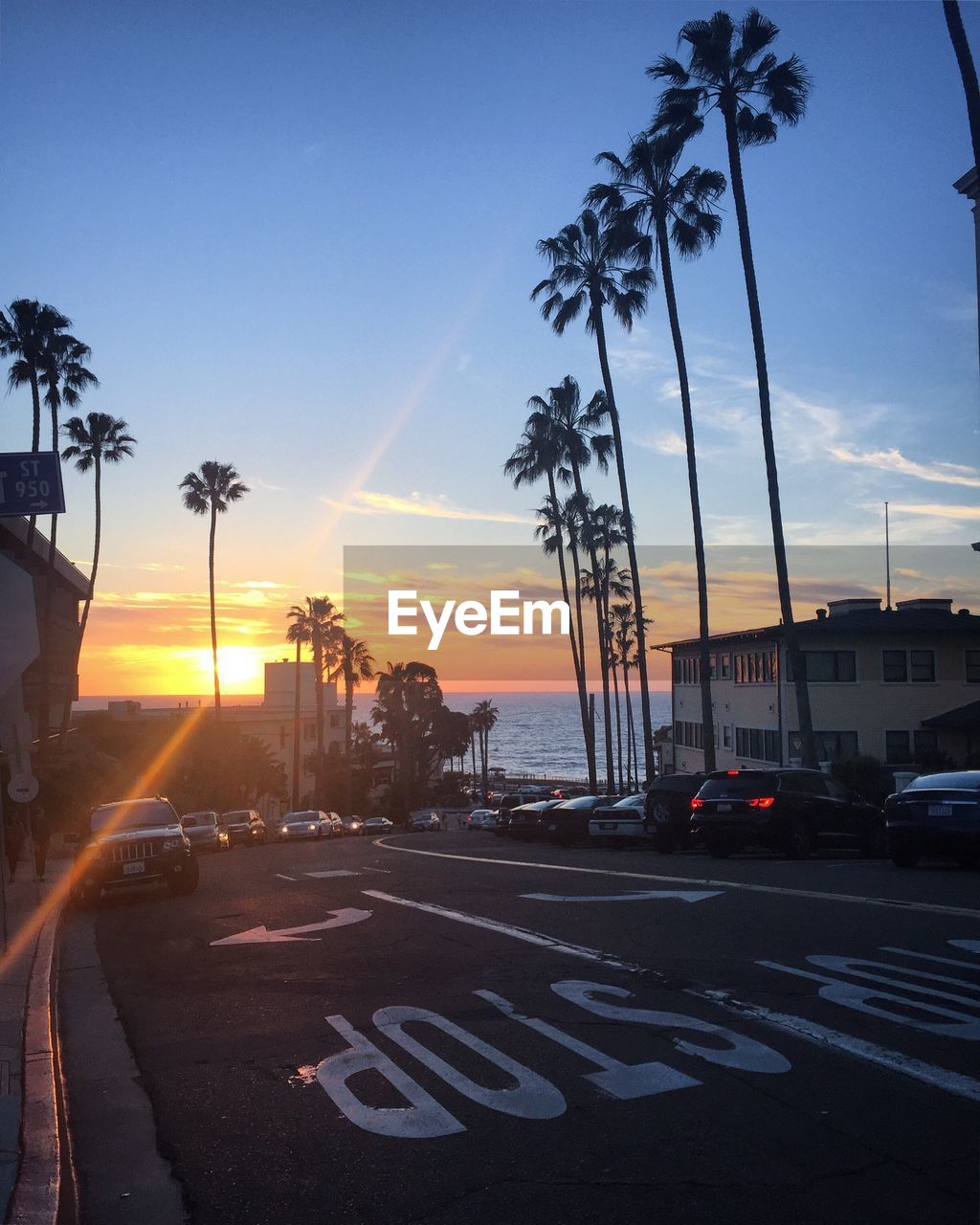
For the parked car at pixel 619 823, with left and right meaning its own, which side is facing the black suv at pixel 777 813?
right

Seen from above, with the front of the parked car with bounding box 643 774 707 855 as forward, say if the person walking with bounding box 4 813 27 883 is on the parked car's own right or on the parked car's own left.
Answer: on the parked car's own left

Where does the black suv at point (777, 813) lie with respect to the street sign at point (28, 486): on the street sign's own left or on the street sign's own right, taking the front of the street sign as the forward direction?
on the street sign's own left

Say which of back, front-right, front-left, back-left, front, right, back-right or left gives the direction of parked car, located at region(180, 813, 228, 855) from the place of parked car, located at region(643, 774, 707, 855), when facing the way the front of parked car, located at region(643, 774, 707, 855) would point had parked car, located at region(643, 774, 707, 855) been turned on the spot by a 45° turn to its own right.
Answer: back-left

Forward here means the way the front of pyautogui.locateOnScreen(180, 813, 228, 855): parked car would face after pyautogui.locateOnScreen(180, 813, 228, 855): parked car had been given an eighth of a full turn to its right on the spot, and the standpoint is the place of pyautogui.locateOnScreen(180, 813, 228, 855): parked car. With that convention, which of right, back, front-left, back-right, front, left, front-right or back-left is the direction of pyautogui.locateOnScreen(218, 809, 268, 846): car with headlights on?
back

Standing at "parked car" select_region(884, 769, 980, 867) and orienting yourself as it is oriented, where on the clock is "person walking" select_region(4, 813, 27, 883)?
The person walking is roughly at 8 o'clock from the parked car.

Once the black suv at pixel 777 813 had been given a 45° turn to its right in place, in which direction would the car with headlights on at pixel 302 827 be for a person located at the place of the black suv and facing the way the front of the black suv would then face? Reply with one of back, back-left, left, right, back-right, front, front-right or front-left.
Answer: back-left

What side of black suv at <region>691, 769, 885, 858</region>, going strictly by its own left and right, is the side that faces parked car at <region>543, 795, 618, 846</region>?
left

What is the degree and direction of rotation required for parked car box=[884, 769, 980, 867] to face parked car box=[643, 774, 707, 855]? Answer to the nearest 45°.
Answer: approximately 90° to its left
